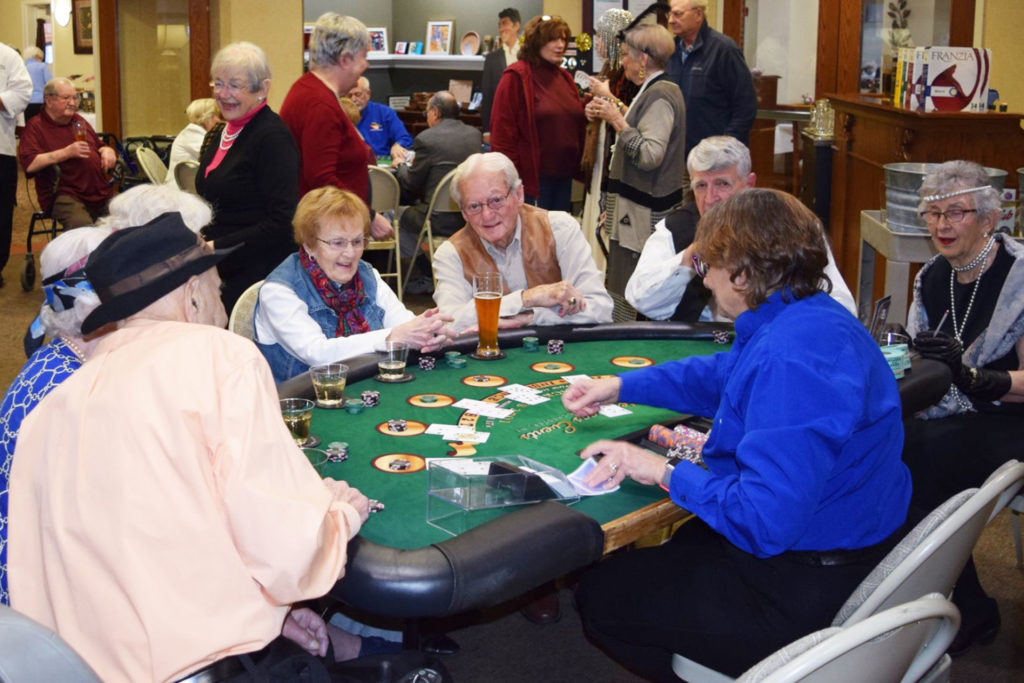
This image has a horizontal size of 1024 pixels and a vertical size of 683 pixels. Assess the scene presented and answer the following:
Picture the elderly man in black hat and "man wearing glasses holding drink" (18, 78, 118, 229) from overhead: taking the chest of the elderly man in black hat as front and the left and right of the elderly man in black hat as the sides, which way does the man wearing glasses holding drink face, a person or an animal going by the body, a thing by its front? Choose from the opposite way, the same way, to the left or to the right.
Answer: to the right

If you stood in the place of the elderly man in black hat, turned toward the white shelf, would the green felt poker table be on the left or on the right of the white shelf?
right

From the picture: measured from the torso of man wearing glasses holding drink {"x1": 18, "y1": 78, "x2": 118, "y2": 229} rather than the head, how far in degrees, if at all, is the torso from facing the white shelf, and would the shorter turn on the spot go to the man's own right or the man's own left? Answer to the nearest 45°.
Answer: approximately 90° to the man's own left

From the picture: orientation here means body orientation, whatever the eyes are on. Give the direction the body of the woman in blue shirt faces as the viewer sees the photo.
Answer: to the viewer's left

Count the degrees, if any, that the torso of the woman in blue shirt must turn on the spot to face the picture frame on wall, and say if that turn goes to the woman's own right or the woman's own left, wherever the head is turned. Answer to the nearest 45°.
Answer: approximately 45° to the woman's own right

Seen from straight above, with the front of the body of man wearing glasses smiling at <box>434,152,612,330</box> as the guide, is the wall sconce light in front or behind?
behind

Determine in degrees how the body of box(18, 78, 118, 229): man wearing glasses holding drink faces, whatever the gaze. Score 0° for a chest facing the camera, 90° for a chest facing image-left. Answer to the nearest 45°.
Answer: approximately 315°

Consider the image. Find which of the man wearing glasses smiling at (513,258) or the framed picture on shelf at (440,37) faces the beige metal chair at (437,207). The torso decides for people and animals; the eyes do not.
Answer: the framed picture on shelf

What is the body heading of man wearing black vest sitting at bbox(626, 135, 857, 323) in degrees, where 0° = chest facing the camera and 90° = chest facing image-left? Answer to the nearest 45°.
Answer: approximately 45°

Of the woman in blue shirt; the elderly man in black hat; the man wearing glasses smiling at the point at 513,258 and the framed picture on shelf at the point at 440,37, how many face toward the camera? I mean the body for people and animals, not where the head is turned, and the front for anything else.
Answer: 2

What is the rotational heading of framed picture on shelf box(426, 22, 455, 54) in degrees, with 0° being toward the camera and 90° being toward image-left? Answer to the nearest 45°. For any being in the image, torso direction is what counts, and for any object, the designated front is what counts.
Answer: approximately 0°
